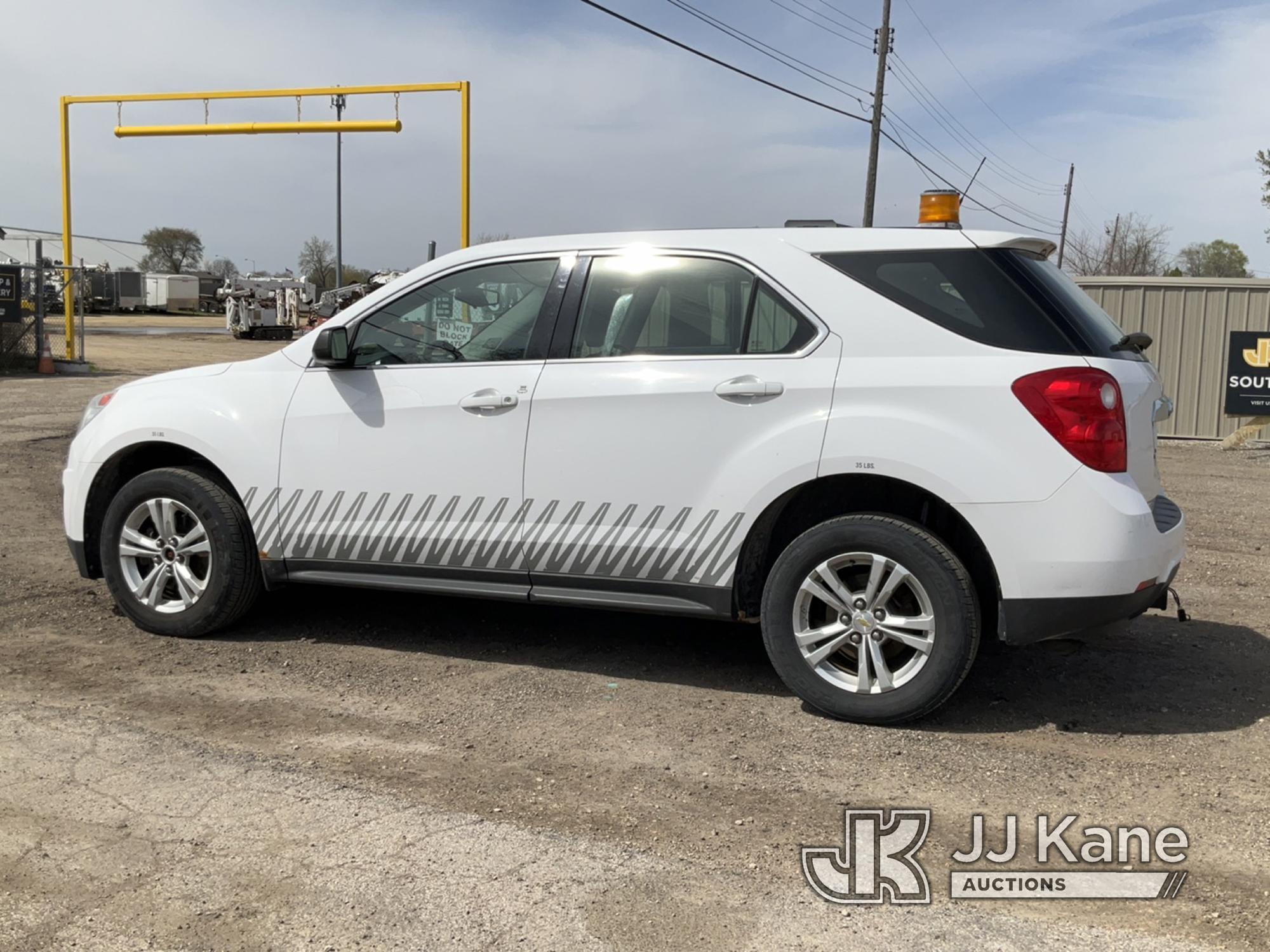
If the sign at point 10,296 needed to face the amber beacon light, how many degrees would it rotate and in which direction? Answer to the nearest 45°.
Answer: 0° — it already faces it

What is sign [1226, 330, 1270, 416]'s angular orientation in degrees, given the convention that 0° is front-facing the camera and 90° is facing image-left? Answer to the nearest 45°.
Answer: approximately 0°

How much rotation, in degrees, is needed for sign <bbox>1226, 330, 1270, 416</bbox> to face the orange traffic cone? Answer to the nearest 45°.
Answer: approximately 90° to its right

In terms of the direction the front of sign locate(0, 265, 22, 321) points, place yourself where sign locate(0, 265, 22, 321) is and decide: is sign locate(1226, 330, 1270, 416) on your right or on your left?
on your left

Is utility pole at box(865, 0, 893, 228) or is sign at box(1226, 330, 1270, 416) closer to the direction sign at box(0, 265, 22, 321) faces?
the sign

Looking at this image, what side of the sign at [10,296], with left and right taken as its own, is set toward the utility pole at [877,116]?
left

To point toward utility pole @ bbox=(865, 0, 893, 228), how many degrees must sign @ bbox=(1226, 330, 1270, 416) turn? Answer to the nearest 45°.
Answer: approximately 135° to its right

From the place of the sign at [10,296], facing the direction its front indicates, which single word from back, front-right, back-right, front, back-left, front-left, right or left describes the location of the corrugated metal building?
front-left

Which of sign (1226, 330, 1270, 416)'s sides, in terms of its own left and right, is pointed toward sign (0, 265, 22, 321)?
right

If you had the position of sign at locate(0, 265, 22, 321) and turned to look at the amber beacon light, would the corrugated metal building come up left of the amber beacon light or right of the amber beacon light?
left

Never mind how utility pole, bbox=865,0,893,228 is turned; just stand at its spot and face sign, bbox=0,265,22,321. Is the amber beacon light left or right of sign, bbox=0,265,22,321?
left

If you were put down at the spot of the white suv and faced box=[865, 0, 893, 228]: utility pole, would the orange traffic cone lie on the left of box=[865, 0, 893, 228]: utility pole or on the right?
left
